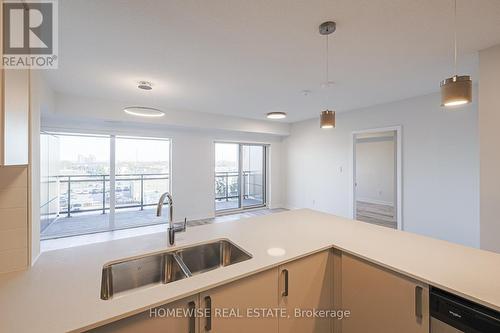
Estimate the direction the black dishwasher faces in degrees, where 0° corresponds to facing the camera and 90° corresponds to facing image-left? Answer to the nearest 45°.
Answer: approximately 45°

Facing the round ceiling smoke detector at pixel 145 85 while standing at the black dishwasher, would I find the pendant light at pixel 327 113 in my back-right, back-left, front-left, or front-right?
front-right
